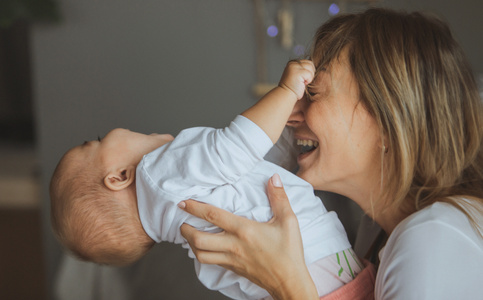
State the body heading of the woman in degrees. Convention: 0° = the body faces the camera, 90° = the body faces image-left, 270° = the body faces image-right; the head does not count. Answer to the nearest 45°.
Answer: approximately 90°

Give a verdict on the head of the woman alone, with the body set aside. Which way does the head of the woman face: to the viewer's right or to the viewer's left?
to the viewer's left
